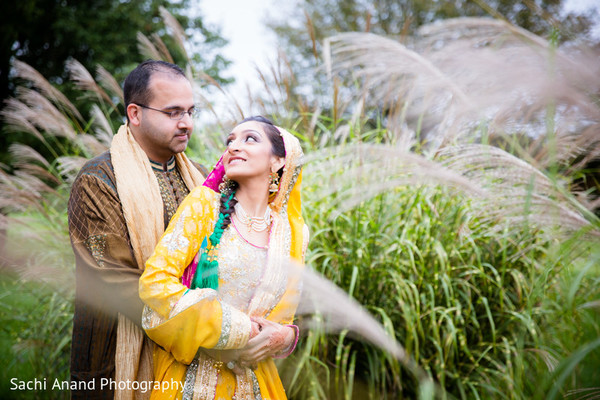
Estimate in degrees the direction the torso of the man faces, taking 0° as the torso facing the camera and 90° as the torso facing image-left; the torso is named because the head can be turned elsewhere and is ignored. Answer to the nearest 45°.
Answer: approximately 315°
